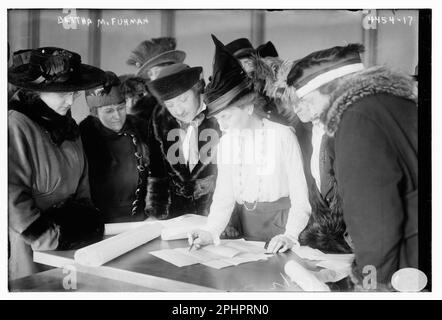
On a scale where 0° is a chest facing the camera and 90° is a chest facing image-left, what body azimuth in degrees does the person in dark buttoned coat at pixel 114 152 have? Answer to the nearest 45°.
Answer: approximately 315°

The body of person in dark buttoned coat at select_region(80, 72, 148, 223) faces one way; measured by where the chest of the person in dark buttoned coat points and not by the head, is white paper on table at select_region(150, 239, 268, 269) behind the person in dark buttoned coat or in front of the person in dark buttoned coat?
in front

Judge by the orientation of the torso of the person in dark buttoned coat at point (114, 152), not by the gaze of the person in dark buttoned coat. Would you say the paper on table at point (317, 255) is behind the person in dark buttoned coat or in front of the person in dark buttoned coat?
in front
